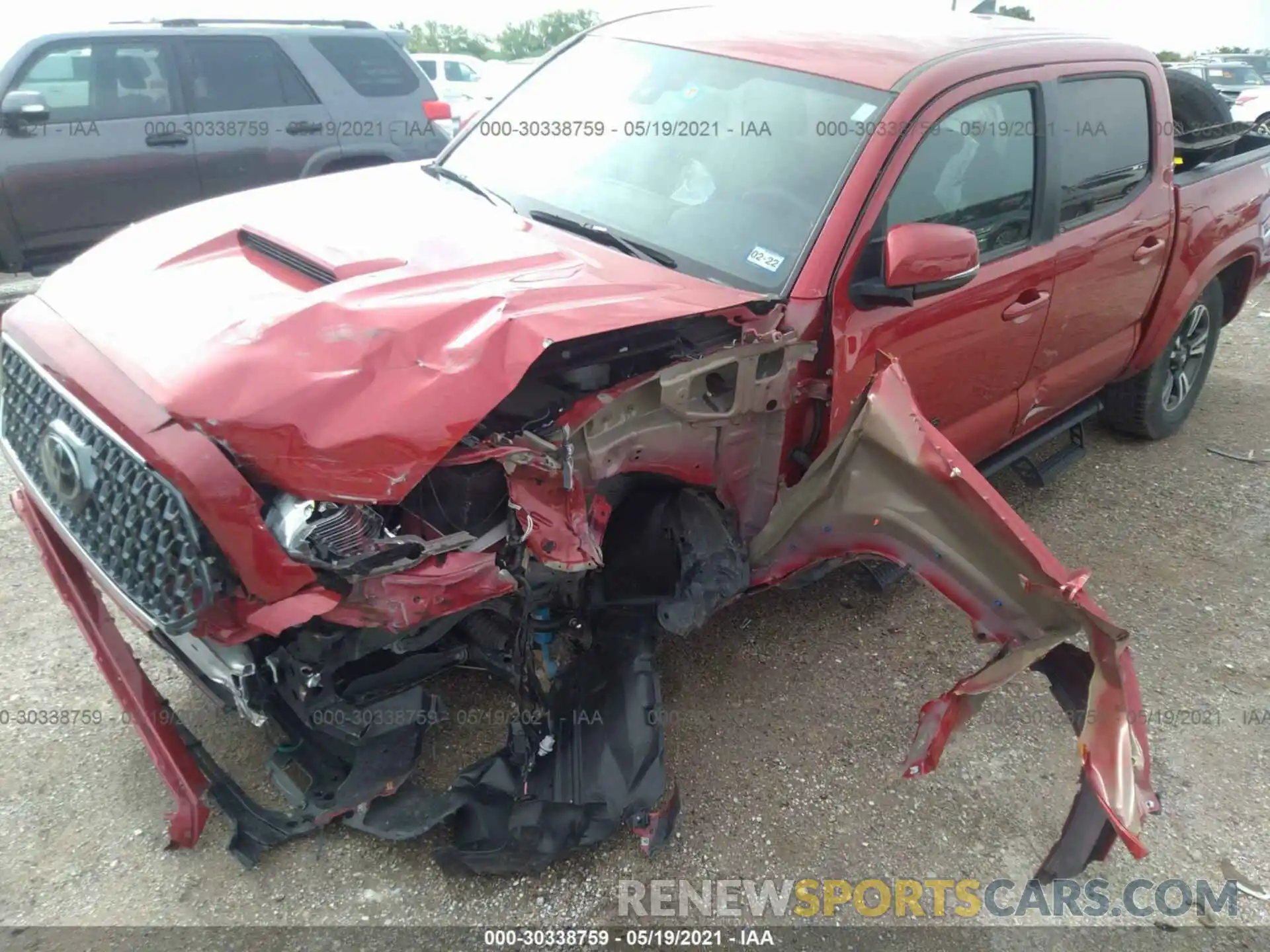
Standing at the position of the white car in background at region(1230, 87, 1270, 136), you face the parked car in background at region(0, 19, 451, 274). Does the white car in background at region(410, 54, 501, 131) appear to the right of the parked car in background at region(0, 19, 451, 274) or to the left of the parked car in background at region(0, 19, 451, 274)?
right

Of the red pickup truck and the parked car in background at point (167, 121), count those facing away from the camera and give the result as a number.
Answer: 0

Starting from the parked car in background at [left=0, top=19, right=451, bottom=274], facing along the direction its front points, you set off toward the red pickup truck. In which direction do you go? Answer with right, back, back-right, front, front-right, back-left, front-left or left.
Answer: left

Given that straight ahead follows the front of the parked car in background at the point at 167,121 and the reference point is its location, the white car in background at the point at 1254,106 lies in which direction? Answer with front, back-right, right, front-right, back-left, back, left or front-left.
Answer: back

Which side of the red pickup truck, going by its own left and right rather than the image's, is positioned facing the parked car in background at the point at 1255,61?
back

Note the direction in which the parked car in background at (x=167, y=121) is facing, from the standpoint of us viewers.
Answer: facing to the left of the viewer

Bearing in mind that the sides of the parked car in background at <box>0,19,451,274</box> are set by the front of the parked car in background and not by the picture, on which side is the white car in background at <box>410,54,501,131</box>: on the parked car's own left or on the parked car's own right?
on the parked car's own right

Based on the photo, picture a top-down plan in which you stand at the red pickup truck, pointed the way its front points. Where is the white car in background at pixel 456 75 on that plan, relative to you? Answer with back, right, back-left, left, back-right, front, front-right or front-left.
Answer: back-right

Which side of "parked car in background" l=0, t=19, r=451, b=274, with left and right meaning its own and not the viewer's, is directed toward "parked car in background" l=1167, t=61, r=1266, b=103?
back

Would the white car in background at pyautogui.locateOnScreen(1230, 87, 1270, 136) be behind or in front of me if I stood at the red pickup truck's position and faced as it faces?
behind

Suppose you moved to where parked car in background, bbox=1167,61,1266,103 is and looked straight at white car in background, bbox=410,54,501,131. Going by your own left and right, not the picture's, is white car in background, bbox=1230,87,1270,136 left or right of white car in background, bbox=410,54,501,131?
left

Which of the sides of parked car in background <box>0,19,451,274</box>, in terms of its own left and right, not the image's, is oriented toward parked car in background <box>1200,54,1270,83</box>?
back
